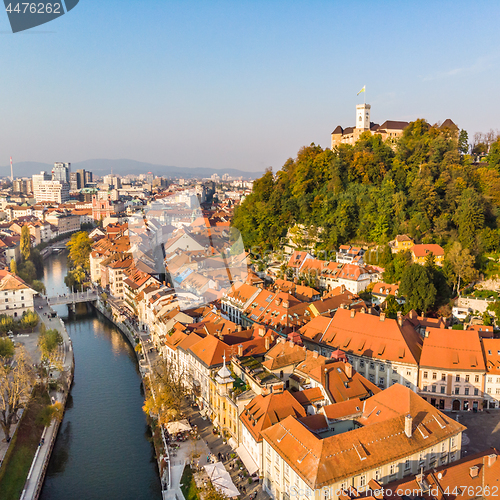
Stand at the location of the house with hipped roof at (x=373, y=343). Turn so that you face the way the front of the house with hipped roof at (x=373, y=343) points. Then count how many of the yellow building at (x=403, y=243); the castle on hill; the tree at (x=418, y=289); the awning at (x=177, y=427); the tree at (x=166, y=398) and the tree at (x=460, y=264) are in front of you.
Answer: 2

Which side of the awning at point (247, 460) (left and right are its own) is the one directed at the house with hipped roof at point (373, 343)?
back

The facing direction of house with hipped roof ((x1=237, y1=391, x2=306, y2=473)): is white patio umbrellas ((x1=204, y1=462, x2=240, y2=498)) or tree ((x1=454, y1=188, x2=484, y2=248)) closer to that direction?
the white patio umbrellas

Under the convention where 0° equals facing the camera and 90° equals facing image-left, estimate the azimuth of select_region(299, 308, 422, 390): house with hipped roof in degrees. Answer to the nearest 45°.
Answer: approximately 45°

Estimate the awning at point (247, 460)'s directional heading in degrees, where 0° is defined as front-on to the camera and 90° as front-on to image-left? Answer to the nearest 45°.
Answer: approximately 45°

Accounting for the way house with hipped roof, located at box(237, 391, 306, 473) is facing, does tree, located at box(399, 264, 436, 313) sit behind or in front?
behind

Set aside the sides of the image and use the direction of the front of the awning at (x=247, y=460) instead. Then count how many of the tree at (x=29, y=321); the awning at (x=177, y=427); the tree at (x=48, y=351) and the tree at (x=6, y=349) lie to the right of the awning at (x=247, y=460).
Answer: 4

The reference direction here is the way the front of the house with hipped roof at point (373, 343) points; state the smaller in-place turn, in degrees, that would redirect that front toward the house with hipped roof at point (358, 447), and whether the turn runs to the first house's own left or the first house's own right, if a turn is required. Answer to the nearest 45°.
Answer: approximately 45° to the first house's own left

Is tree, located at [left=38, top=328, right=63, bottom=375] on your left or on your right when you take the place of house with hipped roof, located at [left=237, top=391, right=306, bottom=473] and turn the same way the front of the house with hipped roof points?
on your right

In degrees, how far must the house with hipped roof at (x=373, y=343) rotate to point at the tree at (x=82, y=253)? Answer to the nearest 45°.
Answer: approximately 90° to its right
